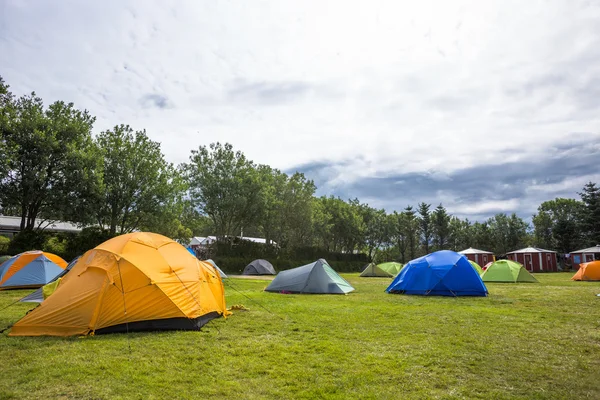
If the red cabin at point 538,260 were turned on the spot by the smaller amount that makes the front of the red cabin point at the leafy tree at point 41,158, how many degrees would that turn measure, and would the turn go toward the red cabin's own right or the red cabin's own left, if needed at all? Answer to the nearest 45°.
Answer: approximately 45° to the red cabin's own right

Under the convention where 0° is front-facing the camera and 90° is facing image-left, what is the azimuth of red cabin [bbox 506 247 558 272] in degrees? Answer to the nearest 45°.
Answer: approximately 0°

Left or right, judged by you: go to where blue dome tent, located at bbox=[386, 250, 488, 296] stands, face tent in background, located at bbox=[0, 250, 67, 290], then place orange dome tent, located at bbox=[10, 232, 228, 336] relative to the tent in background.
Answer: left

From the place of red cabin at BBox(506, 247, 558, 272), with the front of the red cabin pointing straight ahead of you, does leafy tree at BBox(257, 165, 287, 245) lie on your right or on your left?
on your right

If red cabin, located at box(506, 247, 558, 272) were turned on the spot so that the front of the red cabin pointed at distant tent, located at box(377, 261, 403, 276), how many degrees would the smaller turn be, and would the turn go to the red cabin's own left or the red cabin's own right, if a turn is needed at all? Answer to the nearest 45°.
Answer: approximately 45° to the red cabin's own right

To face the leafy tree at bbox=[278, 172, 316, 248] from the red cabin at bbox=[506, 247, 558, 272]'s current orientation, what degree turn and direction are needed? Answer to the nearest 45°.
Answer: approximately 45° to its right
